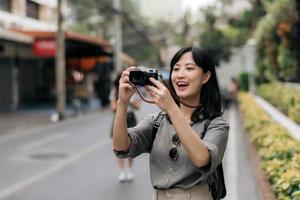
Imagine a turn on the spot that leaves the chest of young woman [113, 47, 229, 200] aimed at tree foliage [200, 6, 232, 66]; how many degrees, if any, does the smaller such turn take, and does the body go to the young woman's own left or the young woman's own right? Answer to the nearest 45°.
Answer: approximately 135° to the young woman's own right

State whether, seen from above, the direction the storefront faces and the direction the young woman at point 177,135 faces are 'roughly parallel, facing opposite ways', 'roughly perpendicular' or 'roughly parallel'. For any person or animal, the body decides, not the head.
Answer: roughly perpendicular

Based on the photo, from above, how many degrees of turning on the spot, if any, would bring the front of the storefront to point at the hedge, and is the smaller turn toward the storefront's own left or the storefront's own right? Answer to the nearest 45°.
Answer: approximately 45° to the storefront's own right

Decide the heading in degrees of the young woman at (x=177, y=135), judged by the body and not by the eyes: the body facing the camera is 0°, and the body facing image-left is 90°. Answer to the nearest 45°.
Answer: approximately 45°
